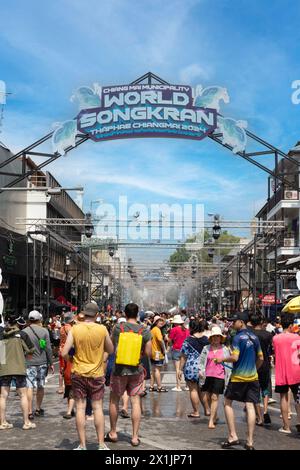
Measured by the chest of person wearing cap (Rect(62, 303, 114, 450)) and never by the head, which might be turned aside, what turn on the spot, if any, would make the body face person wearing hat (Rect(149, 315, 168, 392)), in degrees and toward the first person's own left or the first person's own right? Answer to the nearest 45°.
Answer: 0° — they already face them

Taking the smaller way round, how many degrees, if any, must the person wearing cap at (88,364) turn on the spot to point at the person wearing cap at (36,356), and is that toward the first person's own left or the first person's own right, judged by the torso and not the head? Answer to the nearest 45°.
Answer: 0° — they already face them

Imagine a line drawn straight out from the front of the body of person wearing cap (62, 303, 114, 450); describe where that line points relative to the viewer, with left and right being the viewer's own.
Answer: facing away from the viewer

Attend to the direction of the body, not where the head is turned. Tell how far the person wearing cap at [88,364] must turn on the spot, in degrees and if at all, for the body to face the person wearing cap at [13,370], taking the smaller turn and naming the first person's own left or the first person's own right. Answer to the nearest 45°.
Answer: approximately 45° to the first person's own left

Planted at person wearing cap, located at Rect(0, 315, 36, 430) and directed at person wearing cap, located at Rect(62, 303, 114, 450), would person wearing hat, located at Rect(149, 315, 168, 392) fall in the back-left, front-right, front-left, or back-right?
back-left

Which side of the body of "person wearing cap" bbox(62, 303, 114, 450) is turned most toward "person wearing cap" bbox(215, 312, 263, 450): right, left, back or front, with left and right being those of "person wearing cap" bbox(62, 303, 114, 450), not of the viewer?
right

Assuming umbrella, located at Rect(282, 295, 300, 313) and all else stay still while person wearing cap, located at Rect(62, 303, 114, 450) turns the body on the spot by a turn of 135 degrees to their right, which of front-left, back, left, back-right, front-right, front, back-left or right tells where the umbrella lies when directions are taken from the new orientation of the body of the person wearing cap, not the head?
left

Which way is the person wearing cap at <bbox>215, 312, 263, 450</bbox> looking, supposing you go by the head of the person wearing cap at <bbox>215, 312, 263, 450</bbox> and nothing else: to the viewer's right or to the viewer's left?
to the viewer's left

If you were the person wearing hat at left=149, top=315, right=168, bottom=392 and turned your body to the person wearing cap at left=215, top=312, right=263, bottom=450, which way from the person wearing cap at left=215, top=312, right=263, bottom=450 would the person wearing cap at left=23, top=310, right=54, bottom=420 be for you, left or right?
right
